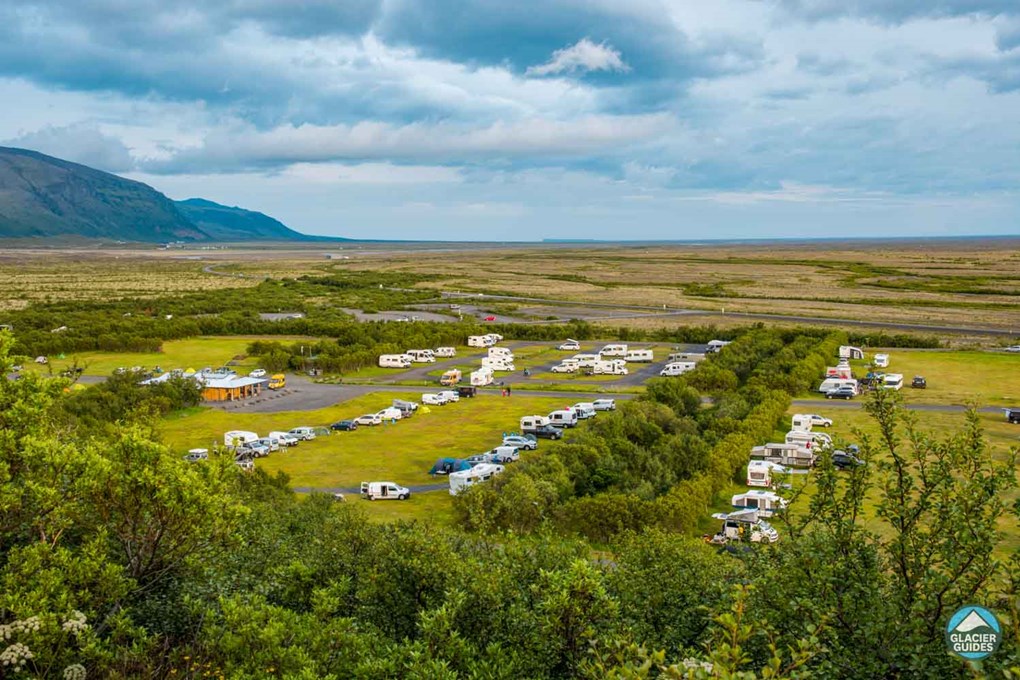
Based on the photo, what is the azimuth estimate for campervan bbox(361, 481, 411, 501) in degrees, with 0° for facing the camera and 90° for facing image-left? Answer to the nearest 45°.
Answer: approximately 270°

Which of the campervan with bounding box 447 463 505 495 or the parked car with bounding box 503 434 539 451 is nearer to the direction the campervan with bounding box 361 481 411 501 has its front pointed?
the campervan

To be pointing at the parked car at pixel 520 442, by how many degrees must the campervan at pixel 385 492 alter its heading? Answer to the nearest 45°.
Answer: approximately 45° to its left

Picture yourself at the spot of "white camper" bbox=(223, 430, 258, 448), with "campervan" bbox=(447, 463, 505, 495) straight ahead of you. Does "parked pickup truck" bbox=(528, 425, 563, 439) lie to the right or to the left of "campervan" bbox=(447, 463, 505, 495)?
left
